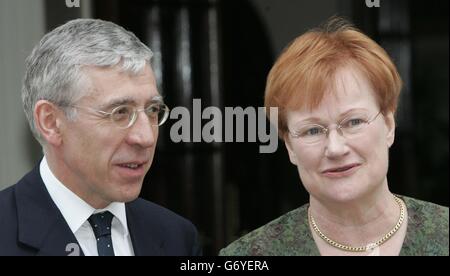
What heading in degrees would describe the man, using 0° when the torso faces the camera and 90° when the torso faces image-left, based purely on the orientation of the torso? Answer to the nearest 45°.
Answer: approximately 315°

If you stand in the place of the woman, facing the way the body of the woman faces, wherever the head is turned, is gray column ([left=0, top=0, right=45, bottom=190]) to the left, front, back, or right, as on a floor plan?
back

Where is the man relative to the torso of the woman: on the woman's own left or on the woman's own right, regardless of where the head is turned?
on the woman's own right

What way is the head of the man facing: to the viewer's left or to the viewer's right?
to the viewer's right

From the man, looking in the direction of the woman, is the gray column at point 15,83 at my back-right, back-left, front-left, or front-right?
back-left
